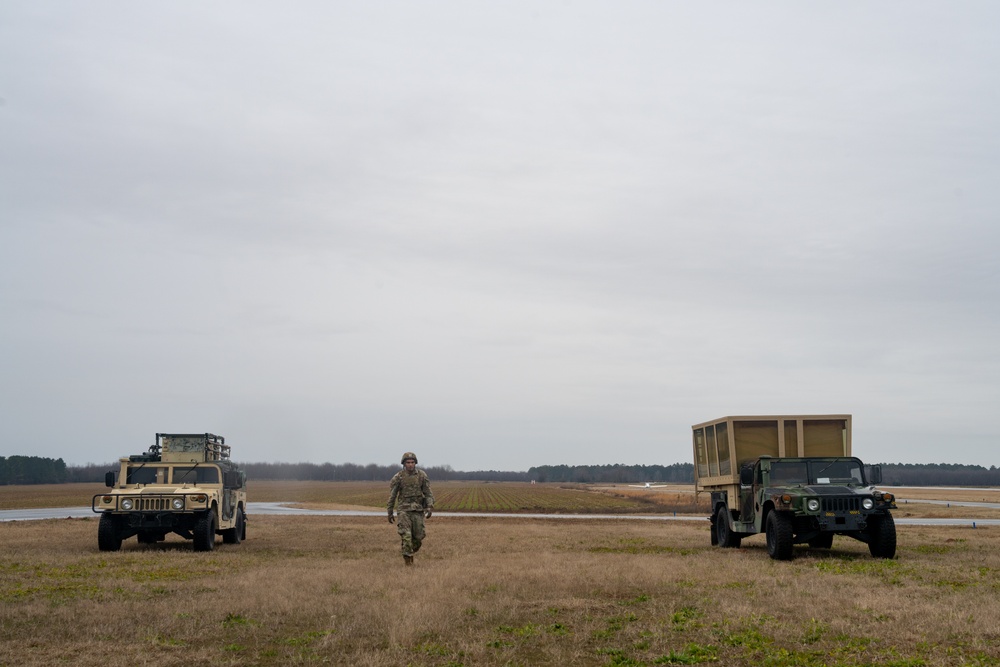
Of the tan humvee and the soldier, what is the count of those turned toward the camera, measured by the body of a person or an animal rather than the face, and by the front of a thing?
2

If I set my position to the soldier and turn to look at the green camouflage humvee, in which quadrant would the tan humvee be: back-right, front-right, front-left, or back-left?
back-left

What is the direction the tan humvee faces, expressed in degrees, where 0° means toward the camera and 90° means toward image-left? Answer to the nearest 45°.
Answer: approximately 0°

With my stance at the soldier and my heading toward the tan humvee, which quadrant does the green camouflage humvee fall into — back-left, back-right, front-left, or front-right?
back-right

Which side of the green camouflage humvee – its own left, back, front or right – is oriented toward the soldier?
right

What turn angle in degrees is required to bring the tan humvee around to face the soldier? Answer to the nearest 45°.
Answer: approximately 45° to its left

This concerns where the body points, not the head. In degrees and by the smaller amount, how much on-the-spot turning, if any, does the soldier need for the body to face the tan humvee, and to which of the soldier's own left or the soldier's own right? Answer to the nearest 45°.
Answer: approximately 135° to the soldier's own right

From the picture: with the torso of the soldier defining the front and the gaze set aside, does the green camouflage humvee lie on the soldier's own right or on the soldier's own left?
on the soldier's own left

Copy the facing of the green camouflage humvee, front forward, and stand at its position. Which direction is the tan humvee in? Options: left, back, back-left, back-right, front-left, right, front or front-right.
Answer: back-right
